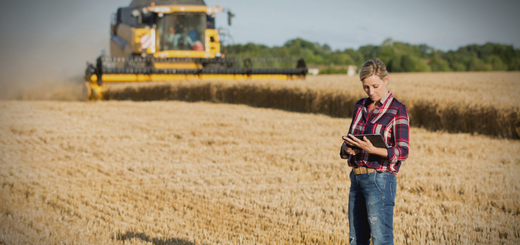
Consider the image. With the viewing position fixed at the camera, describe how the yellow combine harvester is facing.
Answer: facing the viewer and to the right of the viewer

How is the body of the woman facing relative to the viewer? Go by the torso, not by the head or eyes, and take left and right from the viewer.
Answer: facing the viewer and to the left of the viewer

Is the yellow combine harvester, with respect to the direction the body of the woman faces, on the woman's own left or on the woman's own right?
on the woman's own right

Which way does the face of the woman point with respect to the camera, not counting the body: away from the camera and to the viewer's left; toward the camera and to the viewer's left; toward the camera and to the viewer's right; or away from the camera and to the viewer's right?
toward the camera and to the viewer's left

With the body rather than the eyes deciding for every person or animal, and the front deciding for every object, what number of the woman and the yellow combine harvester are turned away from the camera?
0

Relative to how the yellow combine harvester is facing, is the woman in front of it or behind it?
in front
